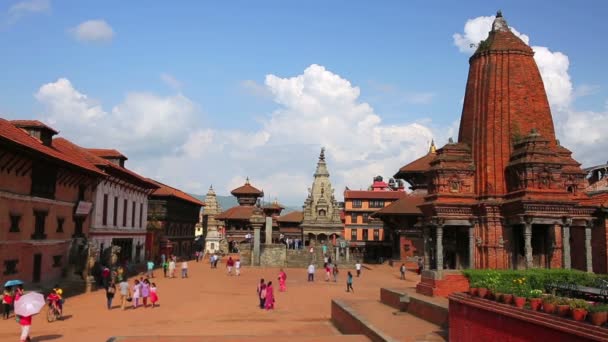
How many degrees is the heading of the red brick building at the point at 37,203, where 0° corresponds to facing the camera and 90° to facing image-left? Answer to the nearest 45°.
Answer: approximately 315°

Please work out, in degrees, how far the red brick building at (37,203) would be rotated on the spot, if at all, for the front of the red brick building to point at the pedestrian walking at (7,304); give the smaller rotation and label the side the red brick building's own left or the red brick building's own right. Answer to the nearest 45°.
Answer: approximately 45° to the red brick building's own right

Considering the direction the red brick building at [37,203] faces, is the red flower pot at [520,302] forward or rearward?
forward

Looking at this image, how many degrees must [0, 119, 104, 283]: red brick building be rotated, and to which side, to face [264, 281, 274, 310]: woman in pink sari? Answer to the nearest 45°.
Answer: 0° — it already faces them

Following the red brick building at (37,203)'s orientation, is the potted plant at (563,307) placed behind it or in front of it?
in front

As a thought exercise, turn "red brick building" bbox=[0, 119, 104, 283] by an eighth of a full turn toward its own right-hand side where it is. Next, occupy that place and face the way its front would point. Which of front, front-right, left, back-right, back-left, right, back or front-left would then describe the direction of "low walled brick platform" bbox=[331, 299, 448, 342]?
front-left
